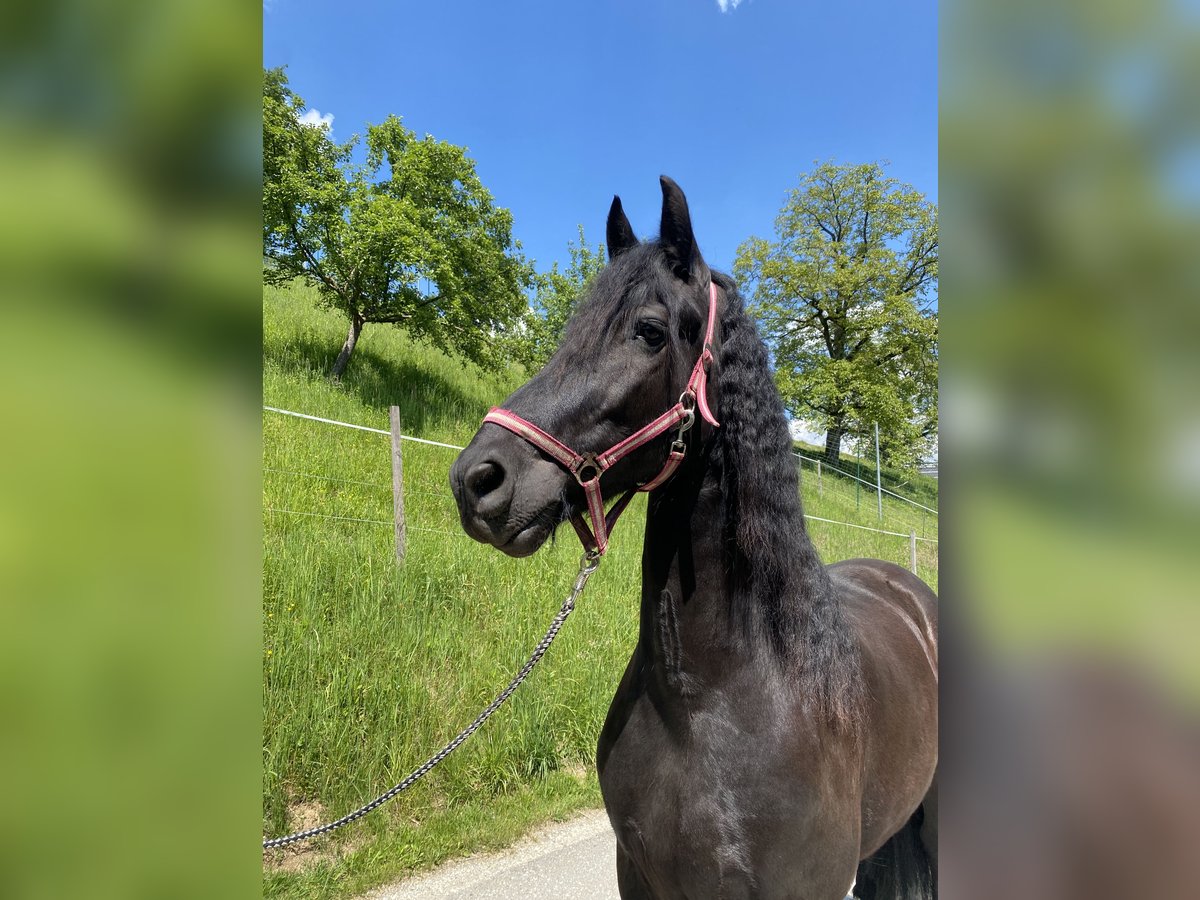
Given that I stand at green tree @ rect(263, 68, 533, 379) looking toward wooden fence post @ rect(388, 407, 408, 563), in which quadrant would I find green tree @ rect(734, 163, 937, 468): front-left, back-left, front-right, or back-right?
back-left

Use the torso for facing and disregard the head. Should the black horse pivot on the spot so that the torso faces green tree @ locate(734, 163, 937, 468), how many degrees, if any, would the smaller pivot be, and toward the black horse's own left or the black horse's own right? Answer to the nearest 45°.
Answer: approximately 135° to the black horse's own right

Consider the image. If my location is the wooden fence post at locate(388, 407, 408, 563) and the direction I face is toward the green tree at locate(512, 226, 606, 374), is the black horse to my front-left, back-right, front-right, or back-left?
back-right

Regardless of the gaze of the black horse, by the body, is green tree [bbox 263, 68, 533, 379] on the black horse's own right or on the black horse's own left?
on the black horse's own right

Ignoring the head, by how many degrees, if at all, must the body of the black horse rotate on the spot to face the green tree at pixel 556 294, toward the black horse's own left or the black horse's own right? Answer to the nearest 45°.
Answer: approximately 135° to the black horse's own right

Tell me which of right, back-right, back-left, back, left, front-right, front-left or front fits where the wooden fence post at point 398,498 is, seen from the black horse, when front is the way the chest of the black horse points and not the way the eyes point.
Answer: right

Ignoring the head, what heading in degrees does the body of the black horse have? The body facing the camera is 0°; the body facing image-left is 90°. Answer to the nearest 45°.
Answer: approximately 45°

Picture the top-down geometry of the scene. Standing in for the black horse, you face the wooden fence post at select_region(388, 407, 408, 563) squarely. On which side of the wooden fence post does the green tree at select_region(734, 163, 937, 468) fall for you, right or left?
right
